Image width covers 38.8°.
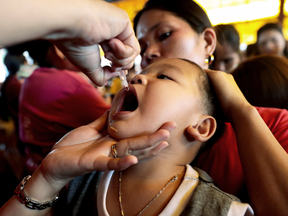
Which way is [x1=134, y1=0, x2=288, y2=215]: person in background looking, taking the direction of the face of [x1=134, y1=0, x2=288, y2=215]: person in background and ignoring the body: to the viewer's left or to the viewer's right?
to the viewer's left

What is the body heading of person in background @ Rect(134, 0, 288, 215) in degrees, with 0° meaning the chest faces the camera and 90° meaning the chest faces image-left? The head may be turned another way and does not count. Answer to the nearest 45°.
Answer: approximately 45°
